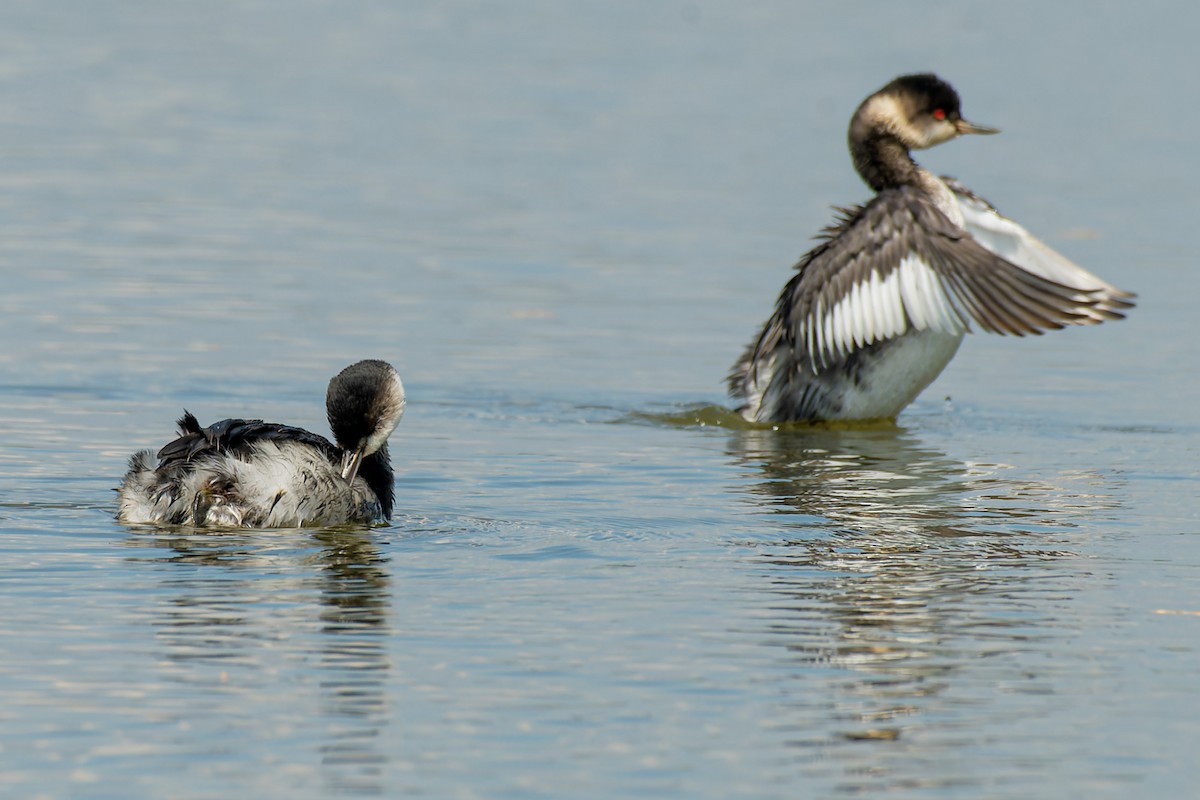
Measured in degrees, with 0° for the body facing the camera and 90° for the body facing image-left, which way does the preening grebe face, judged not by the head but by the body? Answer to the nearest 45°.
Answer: approximately 270°
